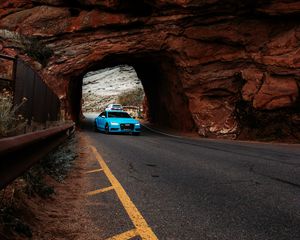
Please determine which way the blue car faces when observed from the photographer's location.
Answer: facing the viewer and to the right of the viewer

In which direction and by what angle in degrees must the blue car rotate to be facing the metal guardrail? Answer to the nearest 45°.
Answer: approximately 45° to its right
